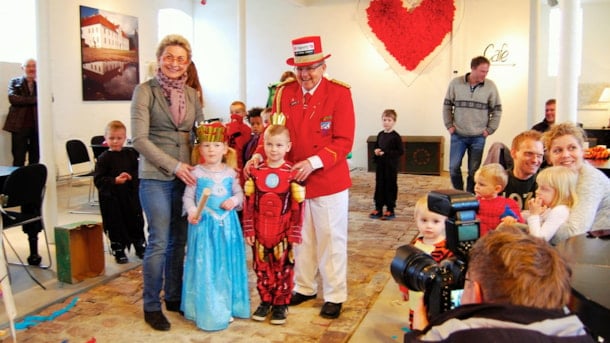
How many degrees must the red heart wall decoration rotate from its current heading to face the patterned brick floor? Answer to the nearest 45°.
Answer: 0° — it already faces it

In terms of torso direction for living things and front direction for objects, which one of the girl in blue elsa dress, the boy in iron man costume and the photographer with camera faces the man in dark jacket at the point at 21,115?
the photographer with camera

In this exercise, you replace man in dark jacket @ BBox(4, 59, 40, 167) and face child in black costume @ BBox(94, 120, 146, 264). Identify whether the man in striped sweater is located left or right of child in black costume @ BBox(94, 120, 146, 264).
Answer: left

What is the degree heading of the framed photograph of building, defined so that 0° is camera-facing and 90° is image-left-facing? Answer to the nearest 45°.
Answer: approximately 315°

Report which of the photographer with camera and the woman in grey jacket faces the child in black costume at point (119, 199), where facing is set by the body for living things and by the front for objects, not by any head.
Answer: the photographer with camera

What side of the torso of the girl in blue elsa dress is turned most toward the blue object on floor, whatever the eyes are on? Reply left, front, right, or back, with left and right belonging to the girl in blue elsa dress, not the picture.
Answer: right

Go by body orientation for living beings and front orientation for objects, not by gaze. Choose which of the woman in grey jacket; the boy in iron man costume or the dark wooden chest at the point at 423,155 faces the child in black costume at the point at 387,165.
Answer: the dark wooden chest

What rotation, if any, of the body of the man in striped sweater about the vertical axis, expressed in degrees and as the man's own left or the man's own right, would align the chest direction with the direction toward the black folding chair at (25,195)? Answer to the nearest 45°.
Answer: approximately 45° to the man's own right
